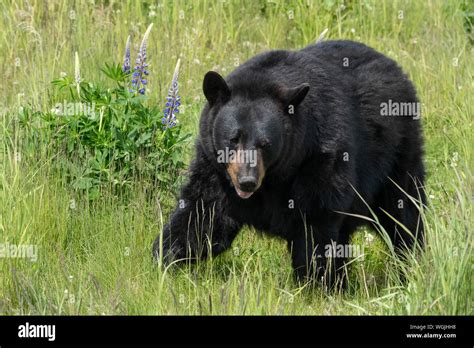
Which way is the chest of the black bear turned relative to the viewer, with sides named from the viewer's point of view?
facing the viewer and to the left of the viewer

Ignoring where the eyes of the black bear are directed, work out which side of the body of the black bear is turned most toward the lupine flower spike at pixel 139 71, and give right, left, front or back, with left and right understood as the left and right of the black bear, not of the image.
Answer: right

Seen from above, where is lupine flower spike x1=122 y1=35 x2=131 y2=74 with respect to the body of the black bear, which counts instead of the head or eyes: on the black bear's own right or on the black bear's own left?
on the black bear's own right
